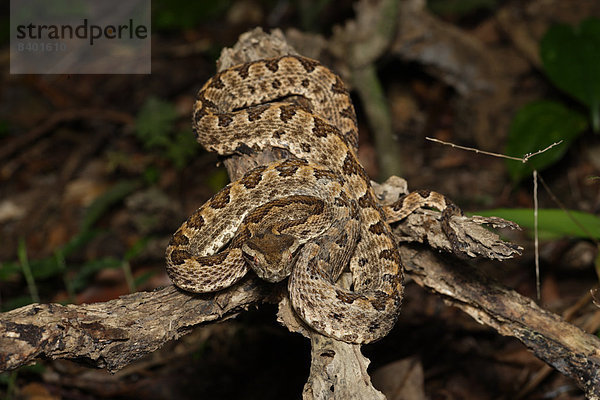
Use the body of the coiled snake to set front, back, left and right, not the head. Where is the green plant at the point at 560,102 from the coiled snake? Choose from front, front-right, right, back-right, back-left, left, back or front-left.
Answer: back-left

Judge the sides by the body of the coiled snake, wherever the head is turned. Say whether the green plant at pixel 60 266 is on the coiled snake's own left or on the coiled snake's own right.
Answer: on the coiled snake's own right

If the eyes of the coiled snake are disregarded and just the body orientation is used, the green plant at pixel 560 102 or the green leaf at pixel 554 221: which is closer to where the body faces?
the green leaf

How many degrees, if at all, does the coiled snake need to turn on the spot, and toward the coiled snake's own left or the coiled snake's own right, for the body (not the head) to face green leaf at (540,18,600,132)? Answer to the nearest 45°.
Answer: approximately 135° to the coiled snake's own left

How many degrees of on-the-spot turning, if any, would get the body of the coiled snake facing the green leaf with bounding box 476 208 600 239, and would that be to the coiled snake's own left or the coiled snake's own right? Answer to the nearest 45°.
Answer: approximately 90° to the coiled snake's own left

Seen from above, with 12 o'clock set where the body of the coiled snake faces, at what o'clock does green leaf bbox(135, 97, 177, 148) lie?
The green leaf is roughly at 5 o'clock from the coiled snake.

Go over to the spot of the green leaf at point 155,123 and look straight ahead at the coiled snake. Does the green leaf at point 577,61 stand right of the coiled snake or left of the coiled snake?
left

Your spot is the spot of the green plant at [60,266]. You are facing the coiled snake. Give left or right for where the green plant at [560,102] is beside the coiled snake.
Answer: left

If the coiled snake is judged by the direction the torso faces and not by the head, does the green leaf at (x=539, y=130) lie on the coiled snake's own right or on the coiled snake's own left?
on the coiled snake's own left
